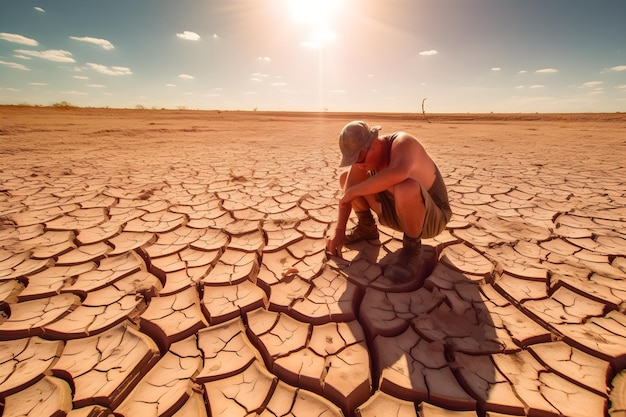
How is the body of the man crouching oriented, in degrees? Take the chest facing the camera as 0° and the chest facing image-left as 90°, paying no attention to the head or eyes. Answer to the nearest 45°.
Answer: approximately 45°

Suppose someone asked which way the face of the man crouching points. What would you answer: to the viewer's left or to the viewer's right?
to the viewer's left
